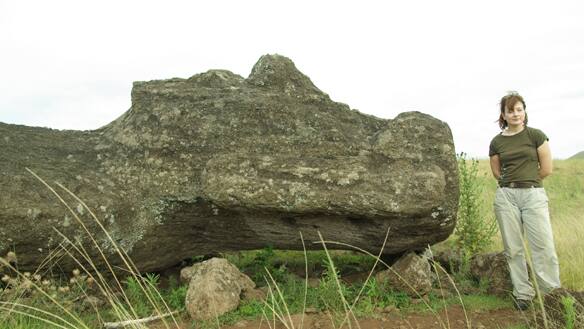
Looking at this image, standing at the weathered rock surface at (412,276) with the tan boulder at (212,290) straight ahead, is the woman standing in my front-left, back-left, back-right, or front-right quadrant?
back-left

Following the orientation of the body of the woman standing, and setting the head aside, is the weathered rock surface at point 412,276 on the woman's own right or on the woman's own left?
on the woman's own right

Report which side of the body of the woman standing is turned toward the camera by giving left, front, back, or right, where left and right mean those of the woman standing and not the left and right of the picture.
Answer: front

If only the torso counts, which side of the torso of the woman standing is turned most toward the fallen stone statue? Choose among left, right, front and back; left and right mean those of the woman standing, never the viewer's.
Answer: right

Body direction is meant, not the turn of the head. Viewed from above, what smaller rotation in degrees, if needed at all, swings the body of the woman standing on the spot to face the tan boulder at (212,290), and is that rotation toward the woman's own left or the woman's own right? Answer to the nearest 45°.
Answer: approximately 45° to the woman's own right
